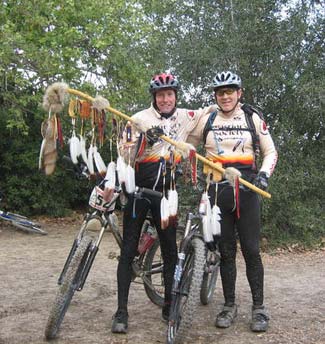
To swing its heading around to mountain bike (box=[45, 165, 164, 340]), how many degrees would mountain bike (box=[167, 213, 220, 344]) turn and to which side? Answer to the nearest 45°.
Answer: approximately 90° to its right

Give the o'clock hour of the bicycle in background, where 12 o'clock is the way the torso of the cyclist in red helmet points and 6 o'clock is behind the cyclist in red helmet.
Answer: The bicycle in background is roughly at 5 o'clock from the cyclist in red helmet.

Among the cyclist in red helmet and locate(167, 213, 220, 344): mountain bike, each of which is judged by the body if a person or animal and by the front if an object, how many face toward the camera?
2

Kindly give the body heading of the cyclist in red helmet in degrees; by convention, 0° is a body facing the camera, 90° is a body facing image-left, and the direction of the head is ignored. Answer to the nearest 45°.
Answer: approximately 0°
